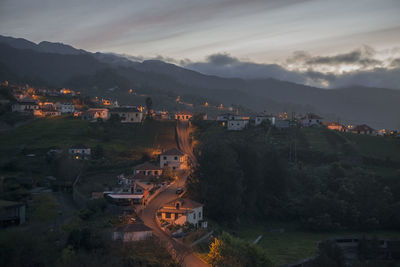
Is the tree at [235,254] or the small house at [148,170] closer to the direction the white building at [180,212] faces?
the tree

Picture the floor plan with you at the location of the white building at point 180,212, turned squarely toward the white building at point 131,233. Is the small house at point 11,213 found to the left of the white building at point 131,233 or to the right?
right

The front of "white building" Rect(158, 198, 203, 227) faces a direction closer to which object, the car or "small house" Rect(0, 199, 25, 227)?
the small house

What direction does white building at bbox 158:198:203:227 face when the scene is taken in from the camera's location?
facing the viewer and to the left of the viewer

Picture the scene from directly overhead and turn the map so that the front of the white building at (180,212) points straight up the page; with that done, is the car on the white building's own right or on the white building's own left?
on the white building's own right

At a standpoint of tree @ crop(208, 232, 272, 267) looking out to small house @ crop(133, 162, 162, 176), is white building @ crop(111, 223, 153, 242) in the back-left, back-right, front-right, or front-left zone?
front-left

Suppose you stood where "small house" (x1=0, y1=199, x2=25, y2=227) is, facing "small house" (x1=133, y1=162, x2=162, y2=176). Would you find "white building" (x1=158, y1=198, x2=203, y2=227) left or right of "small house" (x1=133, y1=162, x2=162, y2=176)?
right

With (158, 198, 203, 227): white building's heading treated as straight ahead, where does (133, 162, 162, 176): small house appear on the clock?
The small house is roughly at 4 o'clock from the white building.

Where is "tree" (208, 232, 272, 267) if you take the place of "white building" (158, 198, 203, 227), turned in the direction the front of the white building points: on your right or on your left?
on your left

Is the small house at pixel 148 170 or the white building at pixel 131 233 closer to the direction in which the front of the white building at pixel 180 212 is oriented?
the white building
